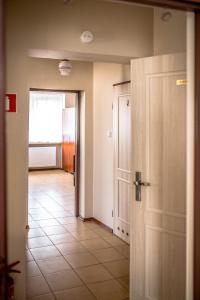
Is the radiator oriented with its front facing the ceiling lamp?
yes

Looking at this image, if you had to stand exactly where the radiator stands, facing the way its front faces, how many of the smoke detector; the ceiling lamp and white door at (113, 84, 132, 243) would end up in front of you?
3

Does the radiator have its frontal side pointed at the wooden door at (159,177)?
yes

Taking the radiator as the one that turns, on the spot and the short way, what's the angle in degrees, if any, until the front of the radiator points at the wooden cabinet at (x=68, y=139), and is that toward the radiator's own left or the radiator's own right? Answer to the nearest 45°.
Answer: approximately 45° to the radiator's own left

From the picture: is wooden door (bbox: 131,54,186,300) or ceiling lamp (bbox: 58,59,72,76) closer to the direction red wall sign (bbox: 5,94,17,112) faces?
the wooden door

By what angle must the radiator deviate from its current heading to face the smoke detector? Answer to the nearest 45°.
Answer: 0° — it already faces it

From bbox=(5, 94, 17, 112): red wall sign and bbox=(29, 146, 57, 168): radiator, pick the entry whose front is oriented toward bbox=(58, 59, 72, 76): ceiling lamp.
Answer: the radiator

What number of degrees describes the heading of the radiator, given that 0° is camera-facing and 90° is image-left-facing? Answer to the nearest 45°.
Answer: approximately 0°
